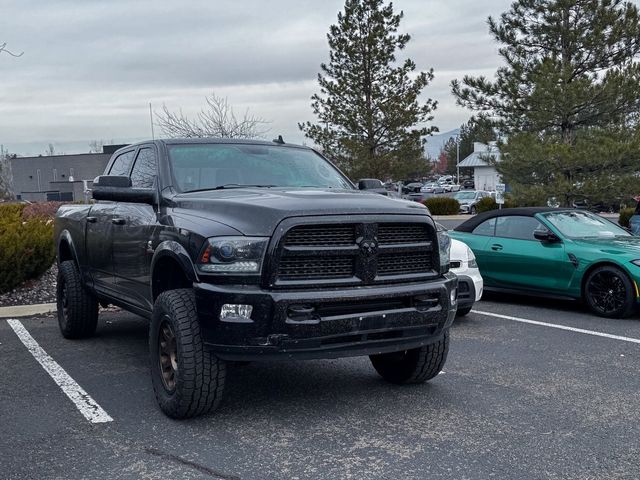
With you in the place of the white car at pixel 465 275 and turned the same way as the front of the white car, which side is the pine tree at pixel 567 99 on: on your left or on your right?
on your left

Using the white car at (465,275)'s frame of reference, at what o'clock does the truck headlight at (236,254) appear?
The truck headlight is roughly at 2 o'clock from the white car.

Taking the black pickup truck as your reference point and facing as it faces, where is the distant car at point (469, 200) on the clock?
The distant car is roughly at 8 o'clock from the black pickup truck.

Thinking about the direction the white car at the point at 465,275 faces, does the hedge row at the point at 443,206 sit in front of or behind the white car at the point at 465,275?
behind

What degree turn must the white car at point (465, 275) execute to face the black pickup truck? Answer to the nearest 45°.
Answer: approximately 45° to its right

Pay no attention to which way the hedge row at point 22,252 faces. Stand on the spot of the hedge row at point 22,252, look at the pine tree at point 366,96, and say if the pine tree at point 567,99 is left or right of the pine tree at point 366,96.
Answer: right

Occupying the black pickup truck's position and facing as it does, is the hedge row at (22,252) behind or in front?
behind

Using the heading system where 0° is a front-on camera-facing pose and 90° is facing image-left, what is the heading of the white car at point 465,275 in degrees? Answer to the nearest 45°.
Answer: approximately 315°

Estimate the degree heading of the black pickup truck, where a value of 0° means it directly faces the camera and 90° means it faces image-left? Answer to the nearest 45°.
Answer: approximately 315°

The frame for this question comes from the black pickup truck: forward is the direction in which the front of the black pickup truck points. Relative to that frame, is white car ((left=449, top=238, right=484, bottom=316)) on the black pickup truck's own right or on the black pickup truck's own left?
on the black pickup truck's own left

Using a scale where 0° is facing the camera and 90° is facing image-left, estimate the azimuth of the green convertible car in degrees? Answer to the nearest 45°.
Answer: approximately 315°

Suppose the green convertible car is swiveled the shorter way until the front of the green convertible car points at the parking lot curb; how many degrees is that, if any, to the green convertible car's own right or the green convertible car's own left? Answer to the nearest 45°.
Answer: approximately 135° to the green convertible car's own right
